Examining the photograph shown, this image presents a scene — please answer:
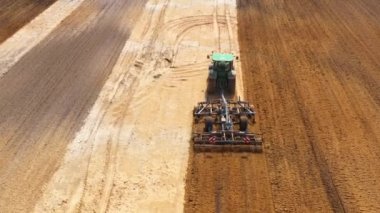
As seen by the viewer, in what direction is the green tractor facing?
away from the camera
